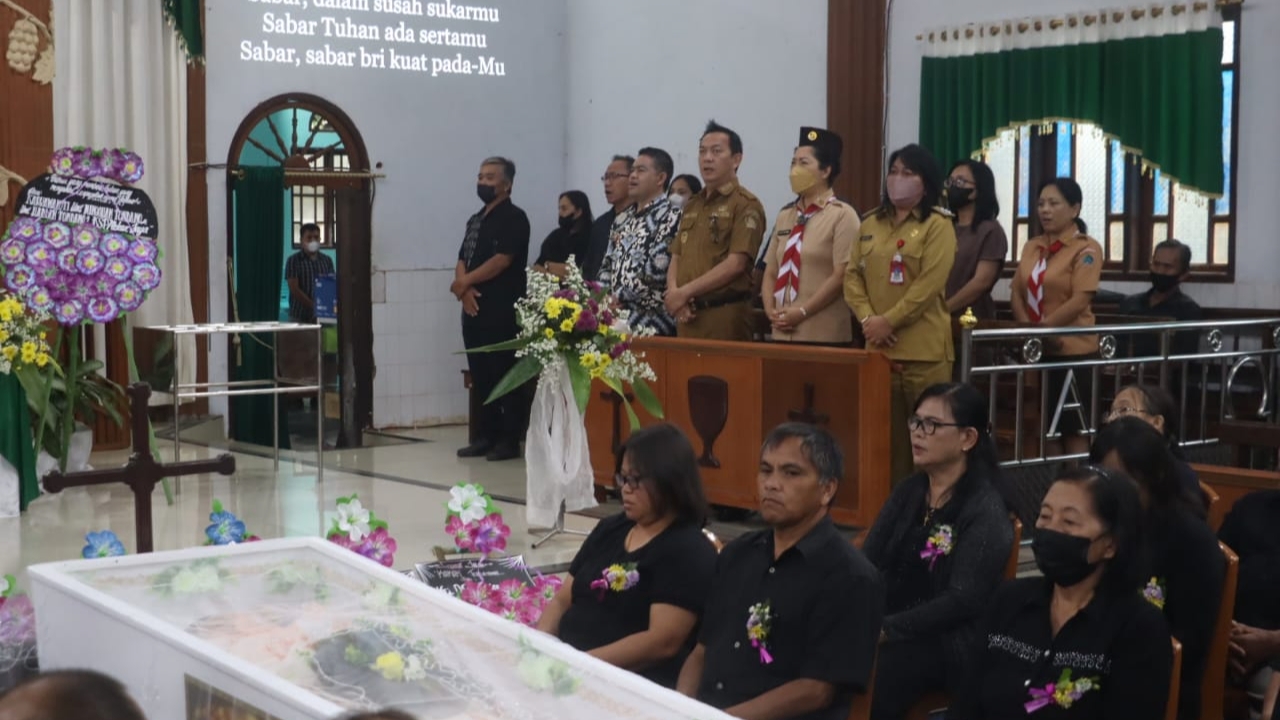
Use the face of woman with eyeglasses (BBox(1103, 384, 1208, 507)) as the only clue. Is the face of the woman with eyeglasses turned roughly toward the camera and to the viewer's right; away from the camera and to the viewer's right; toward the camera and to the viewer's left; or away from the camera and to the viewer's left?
toward the camera and to the viewer's left

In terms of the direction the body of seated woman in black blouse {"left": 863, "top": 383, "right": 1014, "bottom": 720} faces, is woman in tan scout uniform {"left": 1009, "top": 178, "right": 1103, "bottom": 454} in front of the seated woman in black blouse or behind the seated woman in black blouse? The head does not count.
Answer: behind

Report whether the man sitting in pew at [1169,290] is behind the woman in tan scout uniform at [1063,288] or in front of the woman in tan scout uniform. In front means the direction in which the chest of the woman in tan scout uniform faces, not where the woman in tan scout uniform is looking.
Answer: behind

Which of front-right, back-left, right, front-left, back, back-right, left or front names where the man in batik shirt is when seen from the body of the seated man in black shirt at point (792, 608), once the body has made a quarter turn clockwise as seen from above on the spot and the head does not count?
front-right

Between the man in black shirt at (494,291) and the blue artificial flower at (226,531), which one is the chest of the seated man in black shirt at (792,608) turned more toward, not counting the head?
the blue artificial flower

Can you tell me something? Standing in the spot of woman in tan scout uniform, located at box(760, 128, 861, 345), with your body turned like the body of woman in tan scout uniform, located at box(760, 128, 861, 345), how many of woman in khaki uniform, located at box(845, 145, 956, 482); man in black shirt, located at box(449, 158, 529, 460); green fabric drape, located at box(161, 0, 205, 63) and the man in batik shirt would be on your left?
1

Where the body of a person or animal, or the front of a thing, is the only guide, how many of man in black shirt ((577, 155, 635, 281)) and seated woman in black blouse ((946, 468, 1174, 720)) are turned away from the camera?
0

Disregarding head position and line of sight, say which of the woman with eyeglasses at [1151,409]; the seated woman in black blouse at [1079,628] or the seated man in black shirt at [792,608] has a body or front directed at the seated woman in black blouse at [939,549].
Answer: the woman with eyeglasses

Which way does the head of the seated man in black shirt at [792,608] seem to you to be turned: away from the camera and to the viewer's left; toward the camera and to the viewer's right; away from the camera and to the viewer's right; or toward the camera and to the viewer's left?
toward the camera and to the viewer's left

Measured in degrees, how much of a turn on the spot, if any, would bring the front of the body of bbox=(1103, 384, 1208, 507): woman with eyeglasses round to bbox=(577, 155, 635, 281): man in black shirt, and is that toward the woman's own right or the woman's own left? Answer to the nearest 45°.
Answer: approximately 90° to the woman's own right

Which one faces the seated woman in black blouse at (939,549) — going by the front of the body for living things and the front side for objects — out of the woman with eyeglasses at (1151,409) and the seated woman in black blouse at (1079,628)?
the woman with eyeglasses

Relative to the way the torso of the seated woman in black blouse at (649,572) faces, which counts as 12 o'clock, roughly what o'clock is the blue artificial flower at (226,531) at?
The blue artificial flower is roughly at 2 o'clock from the seated woman in black blouse.

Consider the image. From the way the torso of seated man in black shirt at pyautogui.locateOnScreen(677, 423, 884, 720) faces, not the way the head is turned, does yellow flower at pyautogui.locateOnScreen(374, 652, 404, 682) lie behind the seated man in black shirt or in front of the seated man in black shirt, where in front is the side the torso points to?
in front

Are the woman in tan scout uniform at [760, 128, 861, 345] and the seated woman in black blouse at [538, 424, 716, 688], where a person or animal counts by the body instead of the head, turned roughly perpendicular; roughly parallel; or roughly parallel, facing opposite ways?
roughly parallel

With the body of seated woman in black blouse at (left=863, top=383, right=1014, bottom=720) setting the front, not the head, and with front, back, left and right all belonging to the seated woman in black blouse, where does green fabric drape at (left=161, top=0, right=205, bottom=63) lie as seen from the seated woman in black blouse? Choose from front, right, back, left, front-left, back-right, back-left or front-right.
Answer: right

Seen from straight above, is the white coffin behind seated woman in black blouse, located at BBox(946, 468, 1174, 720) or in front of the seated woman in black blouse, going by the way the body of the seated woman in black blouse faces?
in front

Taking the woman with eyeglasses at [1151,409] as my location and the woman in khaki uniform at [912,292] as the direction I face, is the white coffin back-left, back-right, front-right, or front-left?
back-left
